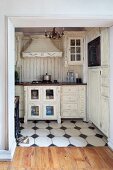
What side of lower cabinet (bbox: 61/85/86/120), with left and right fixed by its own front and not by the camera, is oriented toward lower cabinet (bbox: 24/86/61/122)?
right

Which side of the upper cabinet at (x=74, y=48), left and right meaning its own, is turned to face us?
front

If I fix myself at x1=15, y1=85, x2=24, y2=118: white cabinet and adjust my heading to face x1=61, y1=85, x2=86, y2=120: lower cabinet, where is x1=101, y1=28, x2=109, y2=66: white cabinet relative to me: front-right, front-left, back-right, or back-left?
front-right

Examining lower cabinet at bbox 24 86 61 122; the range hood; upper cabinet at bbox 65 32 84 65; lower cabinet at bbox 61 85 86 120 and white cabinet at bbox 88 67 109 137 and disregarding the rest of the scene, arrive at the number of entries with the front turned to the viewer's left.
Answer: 1

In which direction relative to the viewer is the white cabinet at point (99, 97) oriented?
to the viewer's left

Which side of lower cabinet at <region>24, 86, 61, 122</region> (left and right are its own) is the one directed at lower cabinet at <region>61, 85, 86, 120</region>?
left

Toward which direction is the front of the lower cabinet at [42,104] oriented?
toward the camera

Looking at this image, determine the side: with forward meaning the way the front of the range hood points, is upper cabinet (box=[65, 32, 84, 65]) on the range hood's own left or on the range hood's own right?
on the range hood's own left

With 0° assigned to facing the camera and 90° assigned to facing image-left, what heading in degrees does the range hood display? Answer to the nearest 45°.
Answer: approximately 0°

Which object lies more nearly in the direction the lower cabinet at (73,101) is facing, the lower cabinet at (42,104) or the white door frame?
the white door frame
